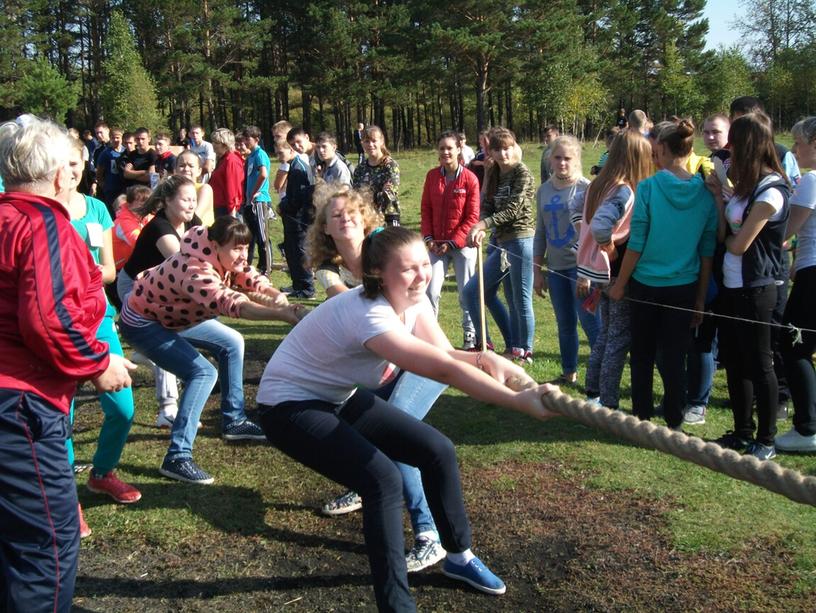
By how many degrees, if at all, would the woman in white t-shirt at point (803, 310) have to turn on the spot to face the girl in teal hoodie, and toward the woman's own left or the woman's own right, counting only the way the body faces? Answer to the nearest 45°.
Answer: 0° — they already face them

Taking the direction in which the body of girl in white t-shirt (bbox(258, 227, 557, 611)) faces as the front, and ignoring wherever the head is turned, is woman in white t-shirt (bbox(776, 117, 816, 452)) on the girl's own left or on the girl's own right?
on the girl's own left

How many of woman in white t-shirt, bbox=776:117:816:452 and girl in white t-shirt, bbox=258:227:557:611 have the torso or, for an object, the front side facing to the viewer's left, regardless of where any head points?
1

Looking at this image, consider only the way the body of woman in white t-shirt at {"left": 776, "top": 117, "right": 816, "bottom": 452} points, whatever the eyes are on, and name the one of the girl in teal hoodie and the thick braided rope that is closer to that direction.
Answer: the girl in teal hoodie

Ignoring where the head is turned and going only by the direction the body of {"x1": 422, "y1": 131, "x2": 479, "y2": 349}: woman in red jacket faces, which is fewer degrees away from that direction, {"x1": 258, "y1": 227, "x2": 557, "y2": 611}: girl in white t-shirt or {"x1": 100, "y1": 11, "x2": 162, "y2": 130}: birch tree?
the girl in white t-shirt

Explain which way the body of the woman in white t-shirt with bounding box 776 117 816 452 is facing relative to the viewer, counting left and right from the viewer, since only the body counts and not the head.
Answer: facing to the left of the viewer

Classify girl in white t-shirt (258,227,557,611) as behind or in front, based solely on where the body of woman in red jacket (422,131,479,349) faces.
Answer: in front

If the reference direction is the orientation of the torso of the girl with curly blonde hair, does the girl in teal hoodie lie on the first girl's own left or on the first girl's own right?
on the first girl's own left

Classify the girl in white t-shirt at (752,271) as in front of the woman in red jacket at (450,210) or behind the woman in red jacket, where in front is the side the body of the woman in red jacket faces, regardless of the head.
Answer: in front
